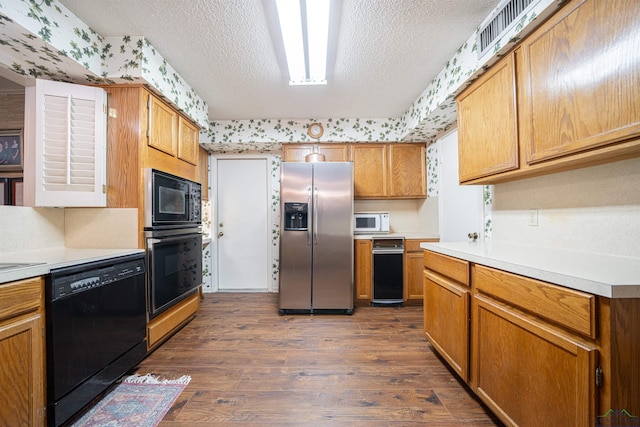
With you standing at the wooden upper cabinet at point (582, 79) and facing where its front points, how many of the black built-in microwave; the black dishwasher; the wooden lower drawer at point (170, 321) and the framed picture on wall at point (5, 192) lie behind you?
0

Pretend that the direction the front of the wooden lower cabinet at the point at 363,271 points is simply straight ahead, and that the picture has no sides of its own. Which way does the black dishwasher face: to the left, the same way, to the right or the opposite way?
to the left

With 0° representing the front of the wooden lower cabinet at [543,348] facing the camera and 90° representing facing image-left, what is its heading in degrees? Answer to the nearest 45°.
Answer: approximately 45°

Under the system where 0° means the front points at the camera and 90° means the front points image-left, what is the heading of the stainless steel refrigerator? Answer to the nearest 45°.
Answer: approximately 0°

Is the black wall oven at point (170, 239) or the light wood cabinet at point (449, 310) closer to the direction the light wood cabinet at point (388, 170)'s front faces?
the light wood cabinet

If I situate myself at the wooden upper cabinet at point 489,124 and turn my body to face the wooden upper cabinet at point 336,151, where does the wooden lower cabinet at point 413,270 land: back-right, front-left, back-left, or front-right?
front-right

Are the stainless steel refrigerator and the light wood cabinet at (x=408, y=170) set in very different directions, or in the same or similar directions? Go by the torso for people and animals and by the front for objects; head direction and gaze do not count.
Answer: same or similar directions

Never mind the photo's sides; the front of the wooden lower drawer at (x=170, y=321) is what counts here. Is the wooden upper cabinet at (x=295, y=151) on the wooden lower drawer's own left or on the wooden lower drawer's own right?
on the wooden lower drawer's own left

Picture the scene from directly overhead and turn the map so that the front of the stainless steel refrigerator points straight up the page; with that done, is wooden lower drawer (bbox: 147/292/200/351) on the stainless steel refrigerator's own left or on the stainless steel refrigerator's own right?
on the stainless steel refrigerator's own right

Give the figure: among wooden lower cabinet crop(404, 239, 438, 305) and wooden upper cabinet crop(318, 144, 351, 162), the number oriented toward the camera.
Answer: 2

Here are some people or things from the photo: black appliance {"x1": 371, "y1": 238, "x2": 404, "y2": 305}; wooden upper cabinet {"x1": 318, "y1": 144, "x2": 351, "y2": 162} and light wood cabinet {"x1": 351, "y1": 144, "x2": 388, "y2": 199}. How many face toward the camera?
3

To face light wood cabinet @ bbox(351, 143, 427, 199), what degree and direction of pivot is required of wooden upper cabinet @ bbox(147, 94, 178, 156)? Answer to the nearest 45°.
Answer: approximately 45° to its left

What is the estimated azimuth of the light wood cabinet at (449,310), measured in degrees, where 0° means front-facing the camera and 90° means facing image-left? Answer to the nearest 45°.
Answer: approximately 45°

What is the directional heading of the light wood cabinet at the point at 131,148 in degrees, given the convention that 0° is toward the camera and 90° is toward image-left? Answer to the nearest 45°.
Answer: approximately 315°

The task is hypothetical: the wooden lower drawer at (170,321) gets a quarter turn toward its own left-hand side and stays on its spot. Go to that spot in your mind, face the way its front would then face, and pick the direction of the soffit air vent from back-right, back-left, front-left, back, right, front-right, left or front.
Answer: right

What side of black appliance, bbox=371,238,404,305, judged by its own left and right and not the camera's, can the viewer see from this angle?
front

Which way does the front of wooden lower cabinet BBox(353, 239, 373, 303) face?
toward the camera
